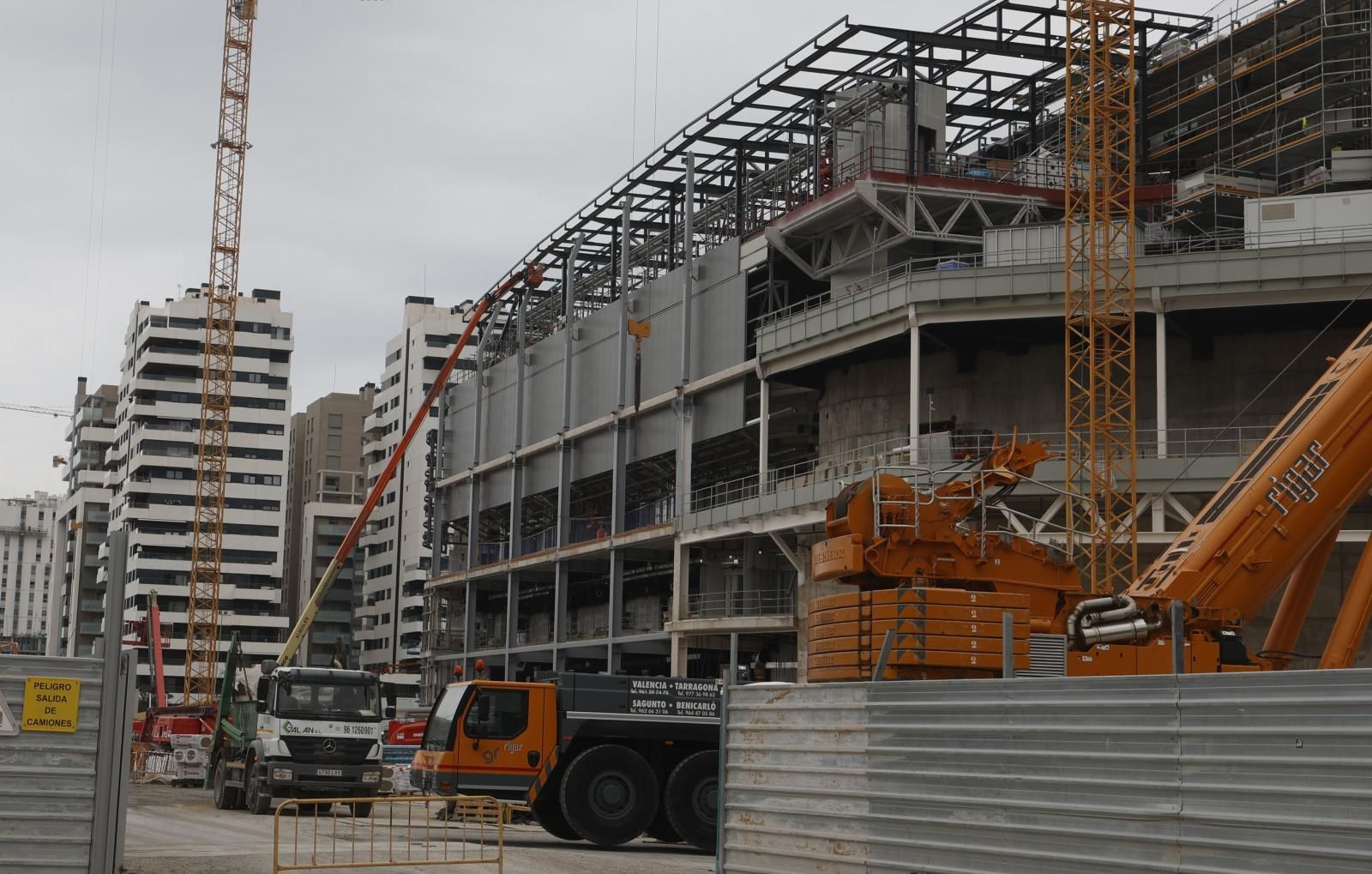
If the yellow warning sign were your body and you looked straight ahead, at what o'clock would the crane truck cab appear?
The crane truck cab is roughly at 7 o'clock from the yellow warning sign.

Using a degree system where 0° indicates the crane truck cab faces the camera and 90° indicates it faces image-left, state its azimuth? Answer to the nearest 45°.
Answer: approximately 90°

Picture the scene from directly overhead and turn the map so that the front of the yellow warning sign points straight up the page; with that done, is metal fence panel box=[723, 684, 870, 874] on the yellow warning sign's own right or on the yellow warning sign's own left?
on the yellow warning sign's own left

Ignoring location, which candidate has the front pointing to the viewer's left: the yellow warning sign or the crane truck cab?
the crane truck cab

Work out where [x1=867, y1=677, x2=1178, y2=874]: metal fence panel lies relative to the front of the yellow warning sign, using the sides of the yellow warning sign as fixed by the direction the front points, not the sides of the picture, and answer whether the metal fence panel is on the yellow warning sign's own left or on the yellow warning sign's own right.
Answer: on the yellow warning sign's own left

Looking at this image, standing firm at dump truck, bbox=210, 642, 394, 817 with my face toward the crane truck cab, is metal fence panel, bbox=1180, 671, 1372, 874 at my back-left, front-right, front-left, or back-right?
front-right

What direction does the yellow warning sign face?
toward the camera

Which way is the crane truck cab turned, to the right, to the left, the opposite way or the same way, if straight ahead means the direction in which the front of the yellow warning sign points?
to the right

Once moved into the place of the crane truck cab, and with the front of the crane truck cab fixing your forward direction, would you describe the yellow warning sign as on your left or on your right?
on your left

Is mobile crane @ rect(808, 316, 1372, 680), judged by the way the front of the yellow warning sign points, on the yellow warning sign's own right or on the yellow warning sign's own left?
on the yellow warning sign's own left

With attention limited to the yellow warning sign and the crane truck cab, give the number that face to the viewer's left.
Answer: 1

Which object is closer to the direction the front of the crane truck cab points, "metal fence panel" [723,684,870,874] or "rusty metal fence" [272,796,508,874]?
the rusty metal fence

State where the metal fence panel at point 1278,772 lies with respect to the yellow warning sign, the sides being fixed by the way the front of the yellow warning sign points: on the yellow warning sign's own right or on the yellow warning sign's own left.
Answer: on the yellow warning sign's own left

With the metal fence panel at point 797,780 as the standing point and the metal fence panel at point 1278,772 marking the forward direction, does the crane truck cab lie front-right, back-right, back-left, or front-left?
back-left
